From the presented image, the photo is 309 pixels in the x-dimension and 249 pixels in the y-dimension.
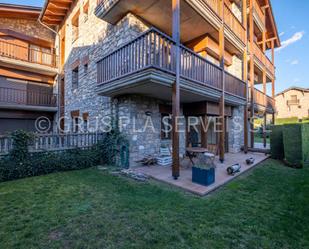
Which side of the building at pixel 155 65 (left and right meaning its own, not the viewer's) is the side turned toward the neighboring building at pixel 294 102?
left

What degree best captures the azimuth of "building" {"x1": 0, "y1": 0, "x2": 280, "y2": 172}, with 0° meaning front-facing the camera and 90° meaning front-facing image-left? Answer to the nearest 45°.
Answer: approximately 315°
